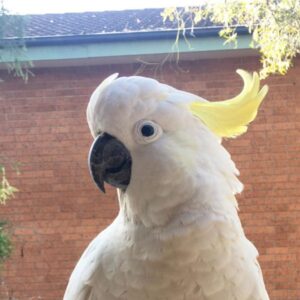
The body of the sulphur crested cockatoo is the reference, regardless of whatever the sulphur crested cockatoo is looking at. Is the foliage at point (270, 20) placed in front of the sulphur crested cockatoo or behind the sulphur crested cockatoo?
behind

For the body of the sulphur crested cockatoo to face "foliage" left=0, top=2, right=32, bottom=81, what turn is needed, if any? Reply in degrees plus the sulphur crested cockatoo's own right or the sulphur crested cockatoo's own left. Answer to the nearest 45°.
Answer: approximately 90° to the sulphur crested cockatoo's own right
